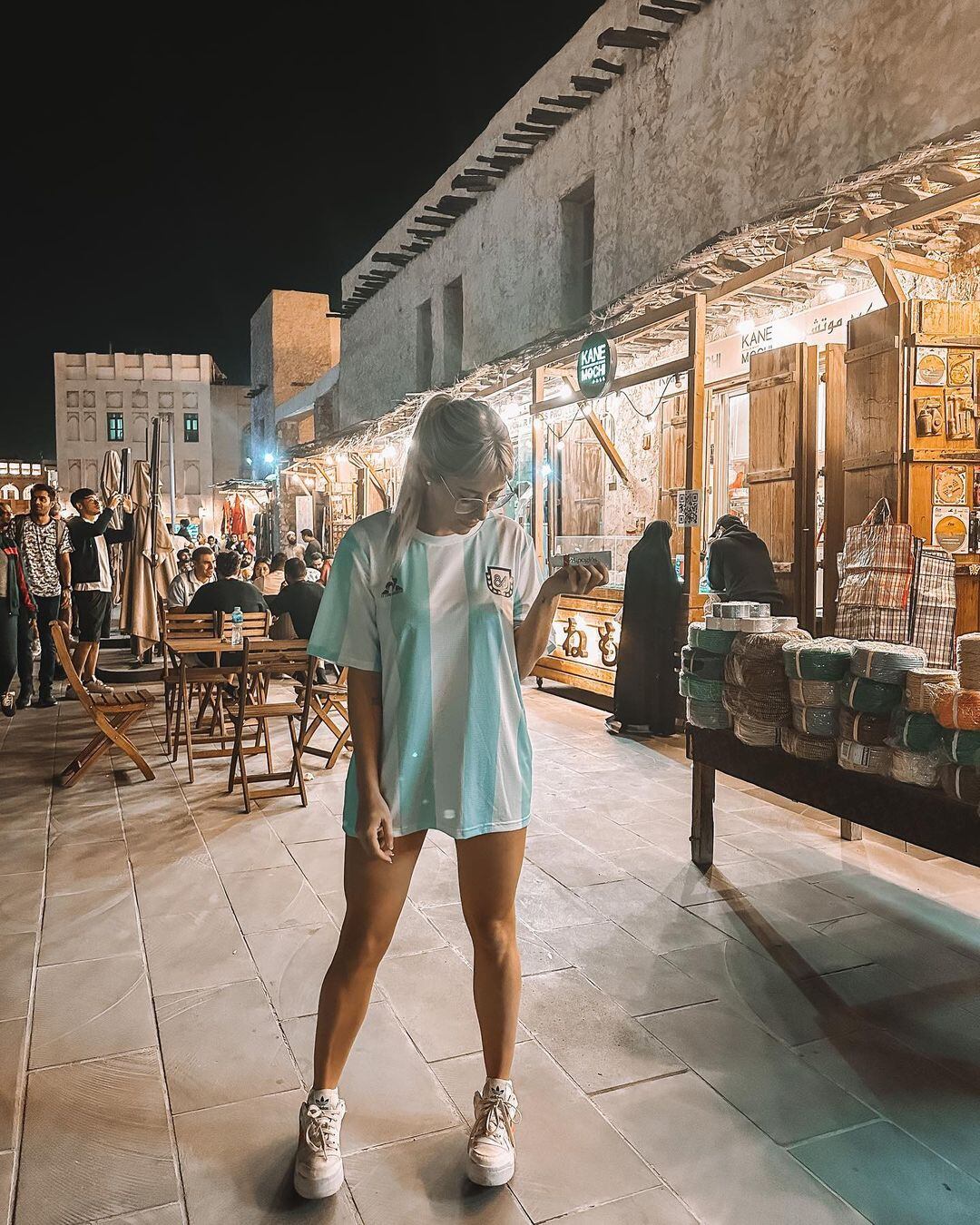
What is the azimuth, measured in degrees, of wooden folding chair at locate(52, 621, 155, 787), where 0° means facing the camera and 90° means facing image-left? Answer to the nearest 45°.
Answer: approximately 270°

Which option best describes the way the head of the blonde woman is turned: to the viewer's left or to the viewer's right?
to the viewer's right

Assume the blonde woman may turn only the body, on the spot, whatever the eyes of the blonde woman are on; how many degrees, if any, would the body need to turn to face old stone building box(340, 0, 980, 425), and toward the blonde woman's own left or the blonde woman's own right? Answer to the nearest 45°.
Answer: approximately 180°

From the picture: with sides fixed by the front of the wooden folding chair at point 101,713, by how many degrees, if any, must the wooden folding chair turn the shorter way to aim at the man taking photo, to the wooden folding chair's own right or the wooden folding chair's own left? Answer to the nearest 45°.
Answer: approximately 90° to the wooden folding chair's own left

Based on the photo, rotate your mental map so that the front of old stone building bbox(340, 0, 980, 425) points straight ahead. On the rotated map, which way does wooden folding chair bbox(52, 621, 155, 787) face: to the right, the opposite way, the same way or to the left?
the opposite way

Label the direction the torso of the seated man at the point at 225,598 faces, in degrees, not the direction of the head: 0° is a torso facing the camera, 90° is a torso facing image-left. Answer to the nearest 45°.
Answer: approximately 180°

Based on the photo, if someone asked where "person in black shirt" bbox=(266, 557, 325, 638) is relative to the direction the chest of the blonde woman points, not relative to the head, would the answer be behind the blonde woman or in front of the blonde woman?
behind

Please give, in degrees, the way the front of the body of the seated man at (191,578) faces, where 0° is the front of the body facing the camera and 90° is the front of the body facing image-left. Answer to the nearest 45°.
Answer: approximately 315°

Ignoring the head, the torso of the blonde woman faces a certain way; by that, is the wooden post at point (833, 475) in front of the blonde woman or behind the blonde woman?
behind

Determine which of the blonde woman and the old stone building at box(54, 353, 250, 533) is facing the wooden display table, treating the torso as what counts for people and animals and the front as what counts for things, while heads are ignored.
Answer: the old stone building

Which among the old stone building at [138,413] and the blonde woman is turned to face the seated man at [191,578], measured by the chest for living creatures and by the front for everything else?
the old stone building
